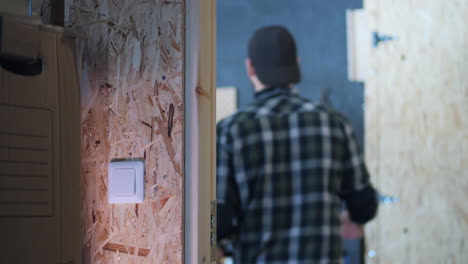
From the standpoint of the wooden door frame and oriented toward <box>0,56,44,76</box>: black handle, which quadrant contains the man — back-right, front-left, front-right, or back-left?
back-right

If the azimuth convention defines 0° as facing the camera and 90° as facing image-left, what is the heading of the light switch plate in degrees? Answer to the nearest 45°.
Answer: approximately 0°

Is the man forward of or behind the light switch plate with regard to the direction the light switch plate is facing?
behind

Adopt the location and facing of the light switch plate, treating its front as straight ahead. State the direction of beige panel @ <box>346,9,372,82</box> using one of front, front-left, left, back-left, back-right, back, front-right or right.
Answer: back-left
